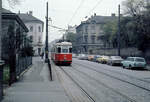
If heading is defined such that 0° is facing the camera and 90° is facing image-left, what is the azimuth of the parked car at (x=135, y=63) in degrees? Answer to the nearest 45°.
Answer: approximately 135°

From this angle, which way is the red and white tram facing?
toward the camera

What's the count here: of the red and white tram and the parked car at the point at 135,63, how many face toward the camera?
1

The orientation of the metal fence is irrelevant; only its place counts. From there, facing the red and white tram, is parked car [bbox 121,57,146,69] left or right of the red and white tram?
right

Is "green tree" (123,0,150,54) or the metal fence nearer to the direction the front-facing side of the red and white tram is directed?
the metal fence

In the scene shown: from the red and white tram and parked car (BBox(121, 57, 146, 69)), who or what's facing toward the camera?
the red and white tram

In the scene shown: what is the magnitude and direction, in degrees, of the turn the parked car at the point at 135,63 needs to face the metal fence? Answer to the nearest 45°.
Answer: approximately 90° to its left

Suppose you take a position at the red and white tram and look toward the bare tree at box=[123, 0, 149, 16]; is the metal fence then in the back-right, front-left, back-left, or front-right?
back-right

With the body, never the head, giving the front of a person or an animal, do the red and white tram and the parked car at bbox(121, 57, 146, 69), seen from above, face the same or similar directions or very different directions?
very different directions

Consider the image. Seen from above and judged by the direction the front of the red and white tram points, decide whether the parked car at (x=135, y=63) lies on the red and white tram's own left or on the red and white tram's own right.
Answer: on the red and white tram's own left

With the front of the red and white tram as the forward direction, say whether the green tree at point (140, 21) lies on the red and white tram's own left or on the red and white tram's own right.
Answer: on the red and white tram's own left

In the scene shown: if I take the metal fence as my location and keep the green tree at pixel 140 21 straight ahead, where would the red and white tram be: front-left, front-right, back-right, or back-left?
front-left
